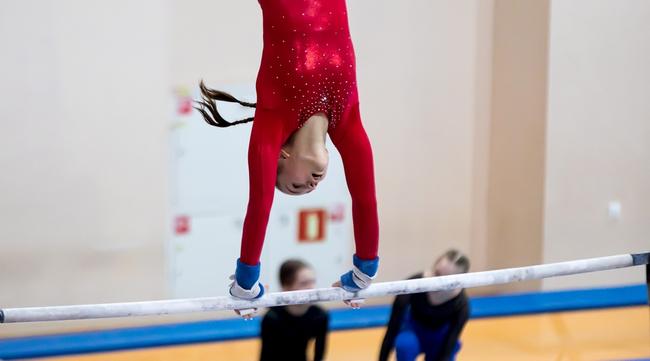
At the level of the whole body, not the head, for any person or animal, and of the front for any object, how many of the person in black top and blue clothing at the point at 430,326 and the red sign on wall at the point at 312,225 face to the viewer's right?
0

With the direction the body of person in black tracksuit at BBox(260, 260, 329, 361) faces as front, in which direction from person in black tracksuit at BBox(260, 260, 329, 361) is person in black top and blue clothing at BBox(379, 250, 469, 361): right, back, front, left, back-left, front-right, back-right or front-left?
front-left

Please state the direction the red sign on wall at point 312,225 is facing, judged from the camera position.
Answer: facing the viewer

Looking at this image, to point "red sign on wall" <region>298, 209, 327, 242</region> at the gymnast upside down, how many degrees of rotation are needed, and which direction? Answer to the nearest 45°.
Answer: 0° — it already faces them

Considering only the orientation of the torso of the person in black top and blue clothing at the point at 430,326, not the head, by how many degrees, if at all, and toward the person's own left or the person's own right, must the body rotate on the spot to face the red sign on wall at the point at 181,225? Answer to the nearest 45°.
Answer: approximately 90° to the person's own right

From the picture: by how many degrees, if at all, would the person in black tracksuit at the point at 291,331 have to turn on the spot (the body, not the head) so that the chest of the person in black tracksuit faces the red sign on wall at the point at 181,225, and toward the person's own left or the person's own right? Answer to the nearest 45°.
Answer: approximately 180°

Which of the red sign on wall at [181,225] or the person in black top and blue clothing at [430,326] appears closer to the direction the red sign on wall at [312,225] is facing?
the person in black top and blue clothing

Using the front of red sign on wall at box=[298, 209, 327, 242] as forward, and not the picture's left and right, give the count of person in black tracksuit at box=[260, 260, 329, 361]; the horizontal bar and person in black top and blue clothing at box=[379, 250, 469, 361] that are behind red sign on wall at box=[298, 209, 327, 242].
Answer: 0

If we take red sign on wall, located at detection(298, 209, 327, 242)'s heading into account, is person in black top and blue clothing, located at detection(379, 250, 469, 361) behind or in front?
in front

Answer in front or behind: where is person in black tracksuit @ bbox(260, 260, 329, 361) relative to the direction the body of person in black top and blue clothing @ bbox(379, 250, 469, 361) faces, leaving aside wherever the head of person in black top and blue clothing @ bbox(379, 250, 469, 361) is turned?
in front

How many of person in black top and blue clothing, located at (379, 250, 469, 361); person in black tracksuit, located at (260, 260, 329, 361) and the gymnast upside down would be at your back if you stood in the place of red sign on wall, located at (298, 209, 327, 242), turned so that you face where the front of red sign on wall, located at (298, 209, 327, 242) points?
0

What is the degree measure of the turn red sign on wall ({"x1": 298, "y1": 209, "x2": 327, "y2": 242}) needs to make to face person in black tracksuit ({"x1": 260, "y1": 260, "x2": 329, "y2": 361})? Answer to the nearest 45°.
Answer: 0° — it already faces them

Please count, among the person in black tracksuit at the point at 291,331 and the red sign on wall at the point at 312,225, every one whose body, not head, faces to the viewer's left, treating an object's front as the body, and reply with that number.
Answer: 0

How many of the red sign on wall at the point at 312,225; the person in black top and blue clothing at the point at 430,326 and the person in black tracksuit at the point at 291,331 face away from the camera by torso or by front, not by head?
0

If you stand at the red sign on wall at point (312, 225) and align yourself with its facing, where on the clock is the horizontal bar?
The horizontal bar is roughly at 12 o'clock from the red sign on wall.

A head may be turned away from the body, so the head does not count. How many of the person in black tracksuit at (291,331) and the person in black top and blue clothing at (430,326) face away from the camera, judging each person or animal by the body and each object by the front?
0
